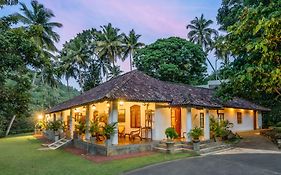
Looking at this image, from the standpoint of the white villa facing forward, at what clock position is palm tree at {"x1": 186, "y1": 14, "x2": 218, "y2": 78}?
The palm tree is roughly at 8 o'clock from the white villa.

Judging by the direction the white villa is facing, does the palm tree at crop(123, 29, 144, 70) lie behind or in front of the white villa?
behind

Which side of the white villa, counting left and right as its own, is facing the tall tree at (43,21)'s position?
back

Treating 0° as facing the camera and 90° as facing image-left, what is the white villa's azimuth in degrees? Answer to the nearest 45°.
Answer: approximately 315°

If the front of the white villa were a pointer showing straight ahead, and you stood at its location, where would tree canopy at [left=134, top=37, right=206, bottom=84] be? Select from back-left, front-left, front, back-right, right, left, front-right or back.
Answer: back-left

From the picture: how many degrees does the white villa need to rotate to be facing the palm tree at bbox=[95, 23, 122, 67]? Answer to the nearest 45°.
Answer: approximately 135° to its left
